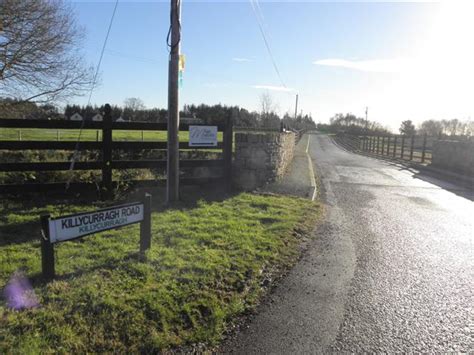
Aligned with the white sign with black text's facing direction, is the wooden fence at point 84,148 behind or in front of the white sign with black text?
behind

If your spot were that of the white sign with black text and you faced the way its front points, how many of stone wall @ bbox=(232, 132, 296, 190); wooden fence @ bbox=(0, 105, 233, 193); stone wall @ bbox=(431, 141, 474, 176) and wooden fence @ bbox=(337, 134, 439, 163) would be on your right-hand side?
0

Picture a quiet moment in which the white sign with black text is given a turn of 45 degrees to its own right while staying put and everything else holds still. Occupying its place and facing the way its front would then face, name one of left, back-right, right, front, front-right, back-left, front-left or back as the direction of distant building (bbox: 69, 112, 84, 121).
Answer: back

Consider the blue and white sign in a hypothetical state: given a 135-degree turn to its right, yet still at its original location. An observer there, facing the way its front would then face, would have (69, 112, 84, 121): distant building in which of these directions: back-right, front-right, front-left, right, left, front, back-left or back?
front

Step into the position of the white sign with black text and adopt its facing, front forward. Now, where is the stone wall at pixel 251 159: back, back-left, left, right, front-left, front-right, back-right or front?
left

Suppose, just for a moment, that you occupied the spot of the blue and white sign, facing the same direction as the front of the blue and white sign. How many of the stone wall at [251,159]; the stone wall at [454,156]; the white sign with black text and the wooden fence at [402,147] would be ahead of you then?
1

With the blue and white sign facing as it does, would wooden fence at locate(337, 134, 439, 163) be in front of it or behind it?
behind

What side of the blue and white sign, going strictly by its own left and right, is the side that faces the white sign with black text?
front

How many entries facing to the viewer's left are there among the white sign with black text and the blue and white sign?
0

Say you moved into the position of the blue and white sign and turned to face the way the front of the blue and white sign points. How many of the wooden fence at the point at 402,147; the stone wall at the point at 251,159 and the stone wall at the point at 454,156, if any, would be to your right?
0

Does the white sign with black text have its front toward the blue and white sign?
no

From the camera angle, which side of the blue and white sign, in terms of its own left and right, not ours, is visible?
front

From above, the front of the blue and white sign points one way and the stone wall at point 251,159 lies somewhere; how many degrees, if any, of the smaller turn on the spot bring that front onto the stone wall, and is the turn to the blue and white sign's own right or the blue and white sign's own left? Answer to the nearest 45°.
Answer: approximately 135° to the blue and white sign's own left

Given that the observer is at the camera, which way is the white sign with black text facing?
facing the viewer and to the right of the viewer

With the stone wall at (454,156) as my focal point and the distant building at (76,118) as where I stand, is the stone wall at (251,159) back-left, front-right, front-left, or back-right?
front-right
